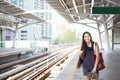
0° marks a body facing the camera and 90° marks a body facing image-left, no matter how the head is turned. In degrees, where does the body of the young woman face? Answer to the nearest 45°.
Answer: approximately 0°

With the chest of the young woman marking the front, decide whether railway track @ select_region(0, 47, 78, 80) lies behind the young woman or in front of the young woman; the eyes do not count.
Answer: behind
